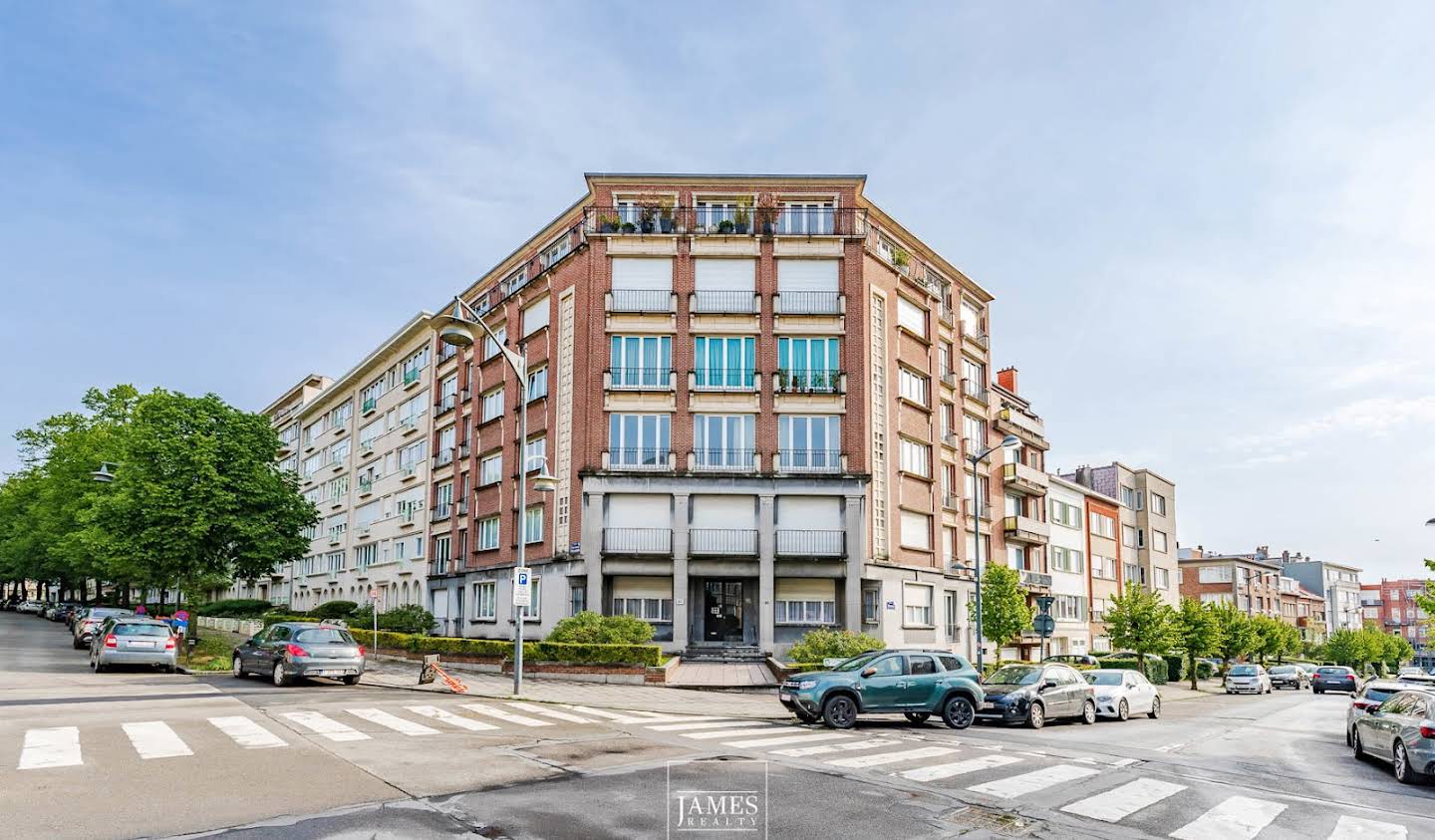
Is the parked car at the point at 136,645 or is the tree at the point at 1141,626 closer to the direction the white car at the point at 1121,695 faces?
the parked car

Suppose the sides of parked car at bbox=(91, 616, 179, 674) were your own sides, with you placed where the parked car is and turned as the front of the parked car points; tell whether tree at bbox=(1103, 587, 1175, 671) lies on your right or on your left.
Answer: on your right

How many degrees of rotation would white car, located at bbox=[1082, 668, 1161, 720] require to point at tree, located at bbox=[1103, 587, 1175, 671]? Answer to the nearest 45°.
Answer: approximately 135° to its right

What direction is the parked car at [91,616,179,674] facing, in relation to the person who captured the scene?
facing away from the viewer

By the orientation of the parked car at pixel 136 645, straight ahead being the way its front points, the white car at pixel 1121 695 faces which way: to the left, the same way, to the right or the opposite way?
to the left

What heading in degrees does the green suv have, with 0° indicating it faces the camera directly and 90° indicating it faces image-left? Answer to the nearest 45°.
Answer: approximately 45°

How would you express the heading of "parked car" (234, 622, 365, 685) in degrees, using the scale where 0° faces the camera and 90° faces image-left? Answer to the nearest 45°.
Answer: approximately 135°
